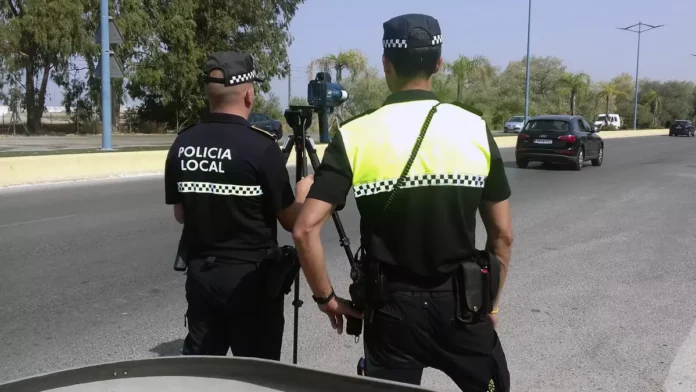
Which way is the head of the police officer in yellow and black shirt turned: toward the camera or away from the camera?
away from the camera

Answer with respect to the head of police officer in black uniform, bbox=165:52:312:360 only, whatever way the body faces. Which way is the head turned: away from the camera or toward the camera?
away from the camera

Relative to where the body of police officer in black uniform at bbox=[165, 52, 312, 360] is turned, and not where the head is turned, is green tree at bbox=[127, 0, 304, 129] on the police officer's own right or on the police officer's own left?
on the police officer's own left

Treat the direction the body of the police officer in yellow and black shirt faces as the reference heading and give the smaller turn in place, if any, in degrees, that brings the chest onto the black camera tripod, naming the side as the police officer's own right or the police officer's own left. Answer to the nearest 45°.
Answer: approximately 45° to the police officer's own left

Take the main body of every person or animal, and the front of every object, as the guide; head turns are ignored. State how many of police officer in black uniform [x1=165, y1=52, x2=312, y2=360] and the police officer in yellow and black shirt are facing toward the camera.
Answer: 0

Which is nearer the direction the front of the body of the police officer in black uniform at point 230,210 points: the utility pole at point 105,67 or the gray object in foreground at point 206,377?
the utility pole

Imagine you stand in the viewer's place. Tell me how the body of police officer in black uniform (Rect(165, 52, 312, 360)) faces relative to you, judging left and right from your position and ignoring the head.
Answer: facing away from the viewer and to the right of the viewer

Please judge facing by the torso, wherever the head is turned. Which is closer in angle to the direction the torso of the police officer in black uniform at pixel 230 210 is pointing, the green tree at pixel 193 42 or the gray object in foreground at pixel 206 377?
the green tree

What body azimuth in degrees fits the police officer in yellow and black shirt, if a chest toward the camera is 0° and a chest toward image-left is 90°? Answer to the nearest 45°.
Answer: approximately 180°

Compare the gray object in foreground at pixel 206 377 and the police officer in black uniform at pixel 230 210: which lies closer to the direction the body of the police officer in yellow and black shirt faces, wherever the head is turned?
the police officer in black uniform

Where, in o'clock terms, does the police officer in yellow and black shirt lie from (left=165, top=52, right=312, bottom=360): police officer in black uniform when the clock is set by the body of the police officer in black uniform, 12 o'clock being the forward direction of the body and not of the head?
The police officer in yellow and black shirt is roughly at 3 o'clock from the police officer in black uniform.

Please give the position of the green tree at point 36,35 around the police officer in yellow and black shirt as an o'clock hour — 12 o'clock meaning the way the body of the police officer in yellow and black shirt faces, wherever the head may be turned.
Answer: The green tree is roughly at 11 o'clock from the police officer in yellow and black shirt.

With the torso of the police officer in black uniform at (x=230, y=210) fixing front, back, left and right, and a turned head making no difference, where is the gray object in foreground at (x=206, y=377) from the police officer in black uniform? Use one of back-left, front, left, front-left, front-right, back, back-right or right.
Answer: back-right

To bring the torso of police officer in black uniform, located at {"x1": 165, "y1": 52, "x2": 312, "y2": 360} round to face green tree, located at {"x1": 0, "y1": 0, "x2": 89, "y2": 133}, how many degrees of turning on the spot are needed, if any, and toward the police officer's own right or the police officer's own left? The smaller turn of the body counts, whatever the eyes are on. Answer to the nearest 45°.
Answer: approximately 45° to the police officer's own left

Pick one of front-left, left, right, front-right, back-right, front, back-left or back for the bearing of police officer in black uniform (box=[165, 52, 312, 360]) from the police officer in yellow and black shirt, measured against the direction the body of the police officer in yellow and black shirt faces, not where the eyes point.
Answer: front-left
